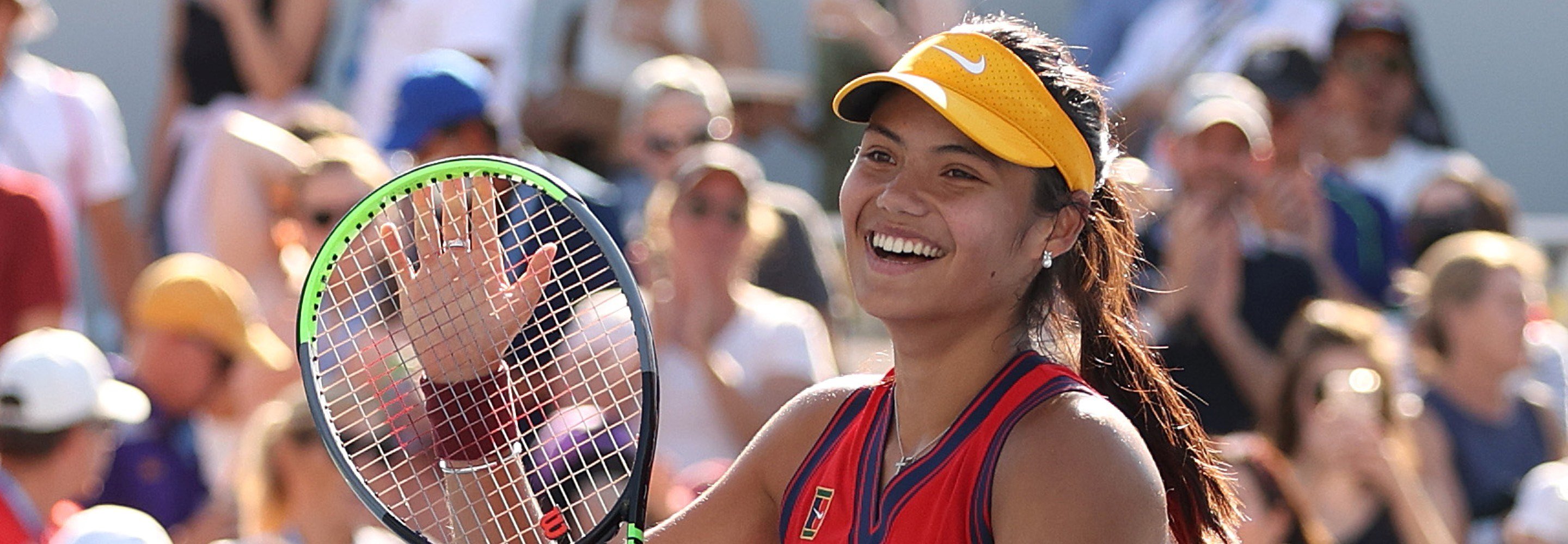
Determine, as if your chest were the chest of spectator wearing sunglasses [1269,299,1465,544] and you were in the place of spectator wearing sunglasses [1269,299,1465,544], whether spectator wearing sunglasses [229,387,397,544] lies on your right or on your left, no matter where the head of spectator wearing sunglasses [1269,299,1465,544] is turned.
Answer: on your right

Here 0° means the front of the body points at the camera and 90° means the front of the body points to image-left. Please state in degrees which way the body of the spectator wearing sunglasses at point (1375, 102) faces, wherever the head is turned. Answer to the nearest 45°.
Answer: approximately 0°

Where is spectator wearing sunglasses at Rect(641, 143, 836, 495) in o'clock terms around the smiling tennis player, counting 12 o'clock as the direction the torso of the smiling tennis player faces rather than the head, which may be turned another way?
The spectator wearing sunglasses is roughly at 4 o'clock from the smiling tennis player.

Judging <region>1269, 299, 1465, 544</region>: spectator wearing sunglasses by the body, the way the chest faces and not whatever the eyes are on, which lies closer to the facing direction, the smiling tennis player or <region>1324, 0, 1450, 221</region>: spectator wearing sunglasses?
the smiling tennis player

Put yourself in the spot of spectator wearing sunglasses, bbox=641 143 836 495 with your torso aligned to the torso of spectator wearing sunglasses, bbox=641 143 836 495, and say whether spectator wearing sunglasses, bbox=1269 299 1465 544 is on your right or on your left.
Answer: on your left

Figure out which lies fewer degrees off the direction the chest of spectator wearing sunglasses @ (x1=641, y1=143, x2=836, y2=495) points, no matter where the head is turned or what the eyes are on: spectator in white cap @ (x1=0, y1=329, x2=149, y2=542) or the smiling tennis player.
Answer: the smiling tennis player
